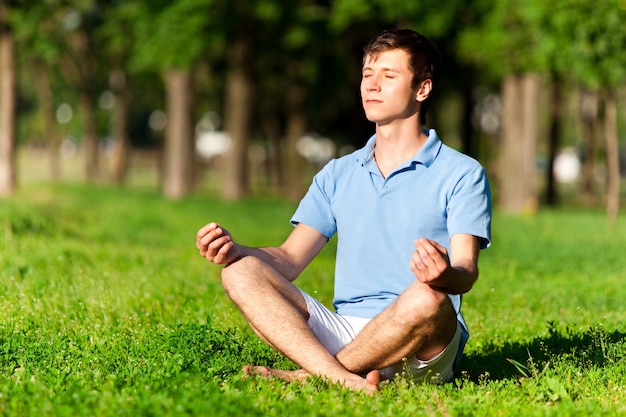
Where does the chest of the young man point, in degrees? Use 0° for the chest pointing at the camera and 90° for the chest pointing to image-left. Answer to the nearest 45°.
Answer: approximately 45°

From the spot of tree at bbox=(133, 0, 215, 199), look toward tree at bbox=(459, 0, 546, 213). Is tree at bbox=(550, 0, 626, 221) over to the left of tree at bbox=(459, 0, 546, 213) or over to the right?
right

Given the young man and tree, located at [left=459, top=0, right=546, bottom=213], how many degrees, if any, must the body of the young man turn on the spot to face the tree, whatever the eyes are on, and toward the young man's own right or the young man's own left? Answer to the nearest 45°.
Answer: approximately 135° to the young man's own right

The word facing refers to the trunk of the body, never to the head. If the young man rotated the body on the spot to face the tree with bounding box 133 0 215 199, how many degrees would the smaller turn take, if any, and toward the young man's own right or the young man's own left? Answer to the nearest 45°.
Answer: approximately 135° to the young man's own right

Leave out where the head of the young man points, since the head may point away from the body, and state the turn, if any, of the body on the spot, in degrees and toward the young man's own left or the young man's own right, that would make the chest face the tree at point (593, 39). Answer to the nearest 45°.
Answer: approximately 135° to the young man's own right

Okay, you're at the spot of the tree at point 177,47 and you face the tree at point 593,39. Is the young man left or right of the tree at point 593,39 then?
right
